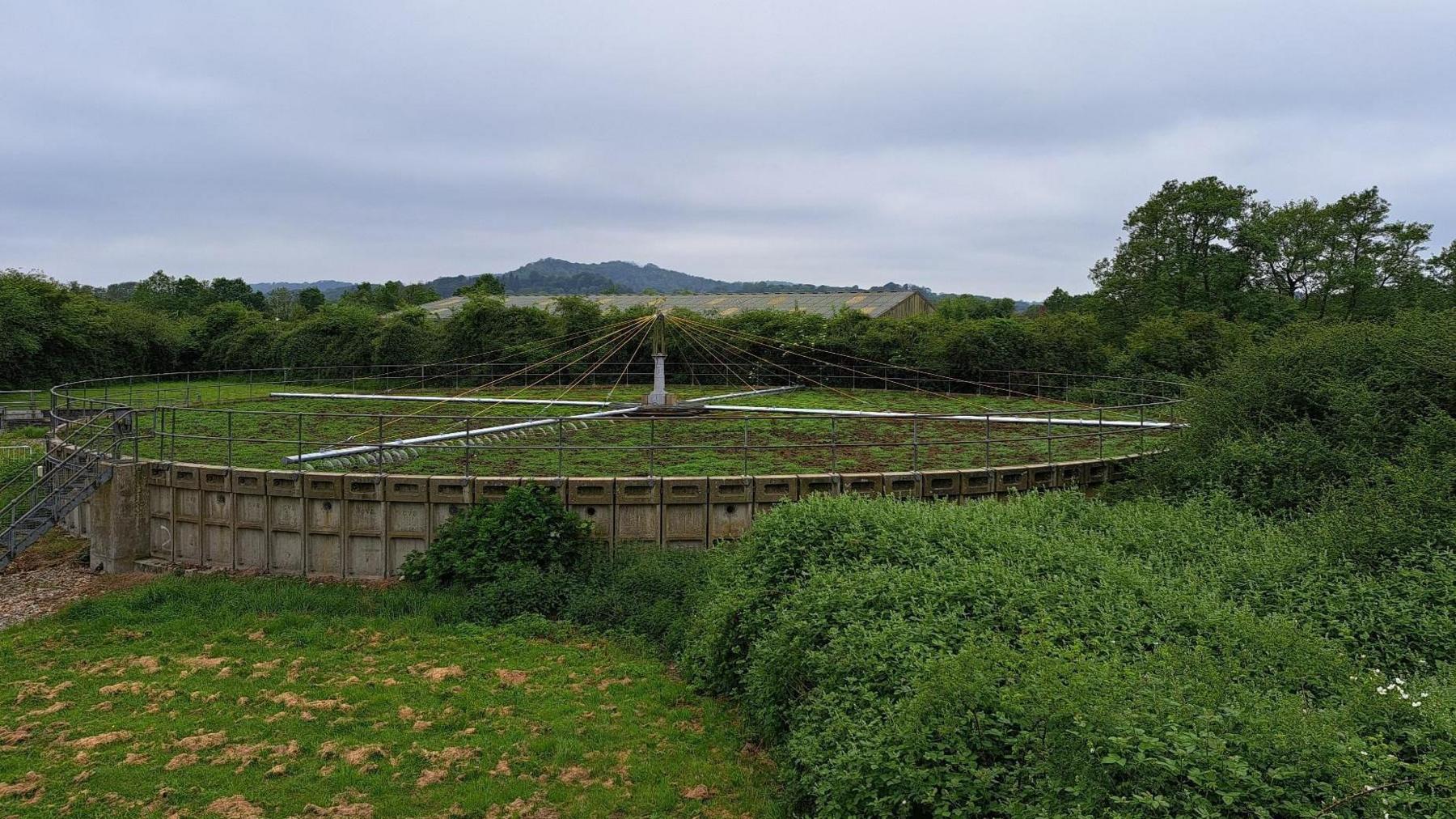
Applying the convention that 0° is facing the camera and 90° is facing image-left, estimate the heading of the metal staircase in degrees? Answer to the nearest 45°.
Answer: approximately 90°

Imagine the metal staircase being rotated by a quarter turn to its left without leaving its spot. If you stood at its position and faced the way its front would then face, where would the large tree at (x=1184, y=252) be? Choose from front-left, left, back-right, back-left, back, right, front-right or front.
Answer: left

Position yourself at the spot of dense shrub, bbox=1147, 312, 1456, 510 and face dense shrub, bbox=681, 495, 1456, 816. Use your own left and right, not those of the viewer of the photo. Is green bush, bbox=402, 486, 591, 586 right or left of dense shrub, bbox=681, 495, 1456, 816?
right

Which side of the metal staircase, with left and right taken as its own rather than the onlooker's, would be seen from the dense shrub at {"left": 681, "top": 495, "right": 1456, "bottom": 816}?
left
